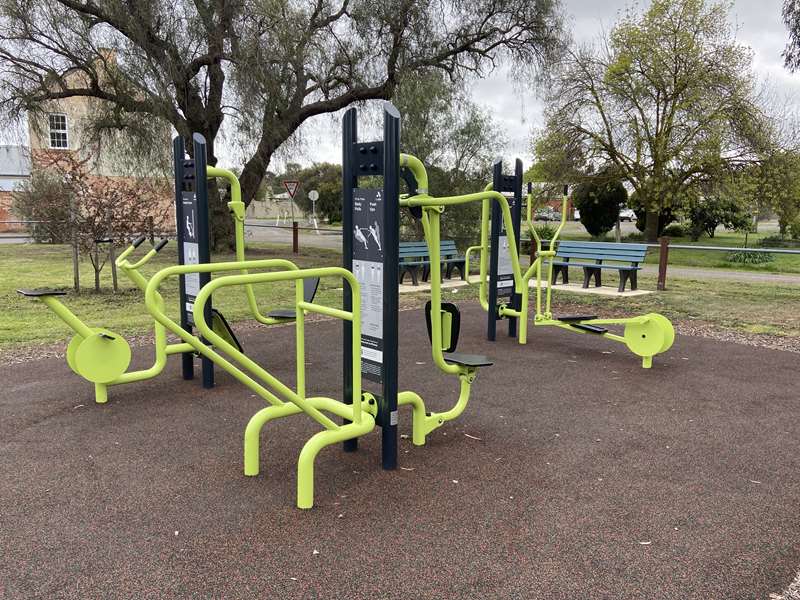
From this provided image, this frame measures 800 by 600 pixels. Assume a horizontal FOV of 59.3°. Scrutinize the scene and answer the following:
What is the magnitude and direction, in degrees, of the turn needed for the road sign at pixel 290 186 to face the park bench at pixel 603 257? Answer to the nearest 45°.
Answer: approximately 45° to its left

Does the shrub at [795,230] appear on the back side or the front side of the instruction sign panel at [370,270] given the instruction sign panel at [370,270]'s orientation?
on the back side

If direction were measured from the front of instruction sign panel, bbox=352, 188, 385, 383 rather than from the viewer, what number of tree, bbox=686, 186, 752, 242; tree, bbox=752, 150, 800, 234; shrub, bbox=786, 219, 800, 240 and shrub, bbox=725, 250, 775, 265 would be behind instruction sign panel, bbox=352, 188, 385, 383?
4

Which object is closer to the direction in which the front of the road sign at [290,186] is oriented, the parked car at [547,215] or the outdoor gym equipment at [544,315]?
the outdoor gym equipment

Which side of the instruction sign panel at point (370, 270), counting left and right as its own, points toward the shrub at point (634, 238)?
back

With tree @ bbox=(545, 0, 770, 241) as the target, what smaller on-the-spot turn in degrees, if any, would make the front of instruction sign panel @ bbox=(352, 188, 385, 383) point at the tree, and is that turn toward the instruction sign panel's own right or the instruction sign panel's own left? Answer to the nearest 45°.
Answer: approximately 180°

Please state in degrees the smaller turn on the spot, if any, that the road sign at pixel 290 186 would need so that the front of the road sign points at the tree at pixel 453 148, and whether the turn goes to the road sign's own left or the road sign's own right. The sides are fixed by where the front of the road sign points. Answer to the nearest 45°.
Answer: approximately 45° to the road sign's own left

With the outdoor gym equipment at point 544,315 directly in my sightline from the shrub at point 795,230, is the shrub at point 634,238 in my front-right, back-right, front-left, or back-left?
front-right

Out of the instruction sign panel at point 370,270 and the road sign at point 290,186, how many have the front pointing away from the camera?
0

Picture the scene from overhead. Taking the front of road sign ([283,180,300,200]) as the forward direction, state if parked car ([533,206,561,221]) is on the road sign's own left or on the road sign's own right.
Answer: on the road sign's own left

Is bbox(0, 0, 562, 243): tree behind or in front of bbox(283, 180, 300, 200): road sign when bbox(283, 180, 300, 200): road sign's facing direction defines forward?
in front

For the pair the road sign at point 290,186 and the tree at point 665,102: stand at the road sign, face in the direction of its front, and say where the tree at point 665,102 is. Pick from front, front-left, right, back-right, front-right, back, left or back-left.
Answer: left

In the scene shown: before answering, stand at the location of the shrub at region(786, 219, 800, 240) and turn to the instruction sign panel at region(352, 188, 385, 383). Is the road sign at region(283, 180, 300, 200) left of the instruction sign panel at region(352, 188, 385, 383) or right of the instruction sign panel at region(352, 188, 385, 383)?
right

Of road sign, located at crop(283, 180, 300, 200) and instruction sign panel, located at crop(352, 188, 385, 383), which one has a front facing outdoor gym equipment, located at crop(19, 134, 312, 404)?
the road sign

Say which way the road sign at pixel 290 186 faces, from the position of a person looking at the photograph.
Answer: facing the viewer

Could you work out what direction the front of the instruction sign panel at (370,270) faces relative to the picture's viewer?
facing the viewer and to the left of the viewer

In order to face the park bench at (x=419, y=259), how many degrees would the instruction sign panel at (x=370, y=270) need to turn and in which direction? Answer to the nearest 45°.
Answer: approximately 135° to its right
